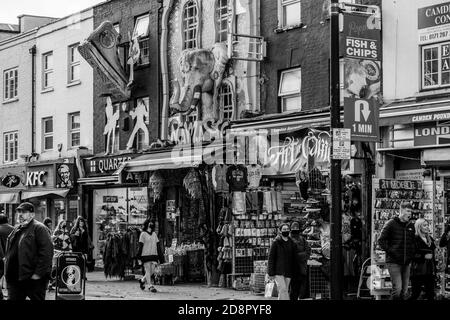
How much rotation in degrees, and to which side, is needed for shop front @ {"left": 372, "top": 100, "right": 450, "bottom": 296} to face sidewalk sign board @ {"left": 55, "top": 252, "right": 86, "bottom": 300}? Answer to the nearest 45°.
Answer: approximately 45° to its right

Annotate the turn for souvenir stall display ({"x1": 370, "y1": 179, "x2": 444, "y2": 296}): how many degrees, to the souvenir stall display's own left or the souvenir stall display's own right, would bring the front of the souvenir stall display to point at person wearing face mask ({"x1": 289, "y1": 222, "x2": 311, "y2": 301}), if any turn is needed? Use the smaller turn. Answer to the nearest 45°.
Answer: approximately 45° to the souvenir stall display's own right

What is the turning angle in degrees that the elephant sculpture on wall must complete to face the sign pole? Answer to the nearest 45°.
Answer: approximately 45° to its left

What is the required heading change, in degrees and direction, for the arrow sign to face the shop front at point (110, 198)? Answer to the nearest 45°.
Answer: approximately 135° to its right

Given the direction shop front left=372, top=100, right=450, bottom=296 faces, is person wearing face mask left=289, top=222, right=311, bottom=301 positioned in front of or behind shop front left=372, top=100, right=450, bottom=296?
in front

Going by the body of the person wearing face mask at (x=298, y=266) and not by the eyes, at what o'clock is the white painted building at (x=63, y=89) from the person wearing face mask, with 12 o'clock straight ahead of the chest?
The white painted building is roughly at 5 o'clock from the person wearing face mask.
